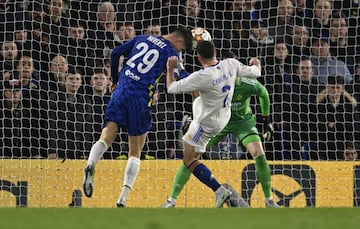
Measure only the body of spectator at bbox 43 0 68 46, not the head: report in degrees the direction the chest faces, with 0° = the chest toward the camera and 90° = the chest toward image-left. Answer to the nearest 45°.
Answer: approximately 0°

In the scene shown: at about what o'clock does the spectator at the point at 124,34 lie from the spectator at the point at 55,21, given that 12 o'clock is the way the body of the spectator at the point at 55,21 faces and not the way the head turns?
the spectator at the point at 124,34 is roughly at 9 o'clock from the spectator at the point at 55,21.

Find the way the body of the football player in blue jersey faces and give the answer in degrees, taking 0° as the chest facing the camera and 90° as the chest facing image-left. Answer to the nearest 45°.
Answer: approximately 225°

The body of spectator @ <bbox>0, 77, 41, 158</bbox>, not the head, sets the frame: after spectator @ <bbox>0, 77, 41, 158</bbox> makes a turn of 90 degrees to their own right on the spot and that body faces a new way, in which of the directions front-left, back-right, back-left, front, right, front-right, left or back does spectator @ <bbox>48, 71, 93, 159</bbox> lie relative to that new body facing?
back

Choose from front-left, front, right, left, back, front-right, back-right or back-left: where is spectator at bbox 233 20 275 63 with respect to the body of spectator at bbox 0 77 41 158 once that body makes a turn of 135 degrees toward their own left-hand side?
front-right
